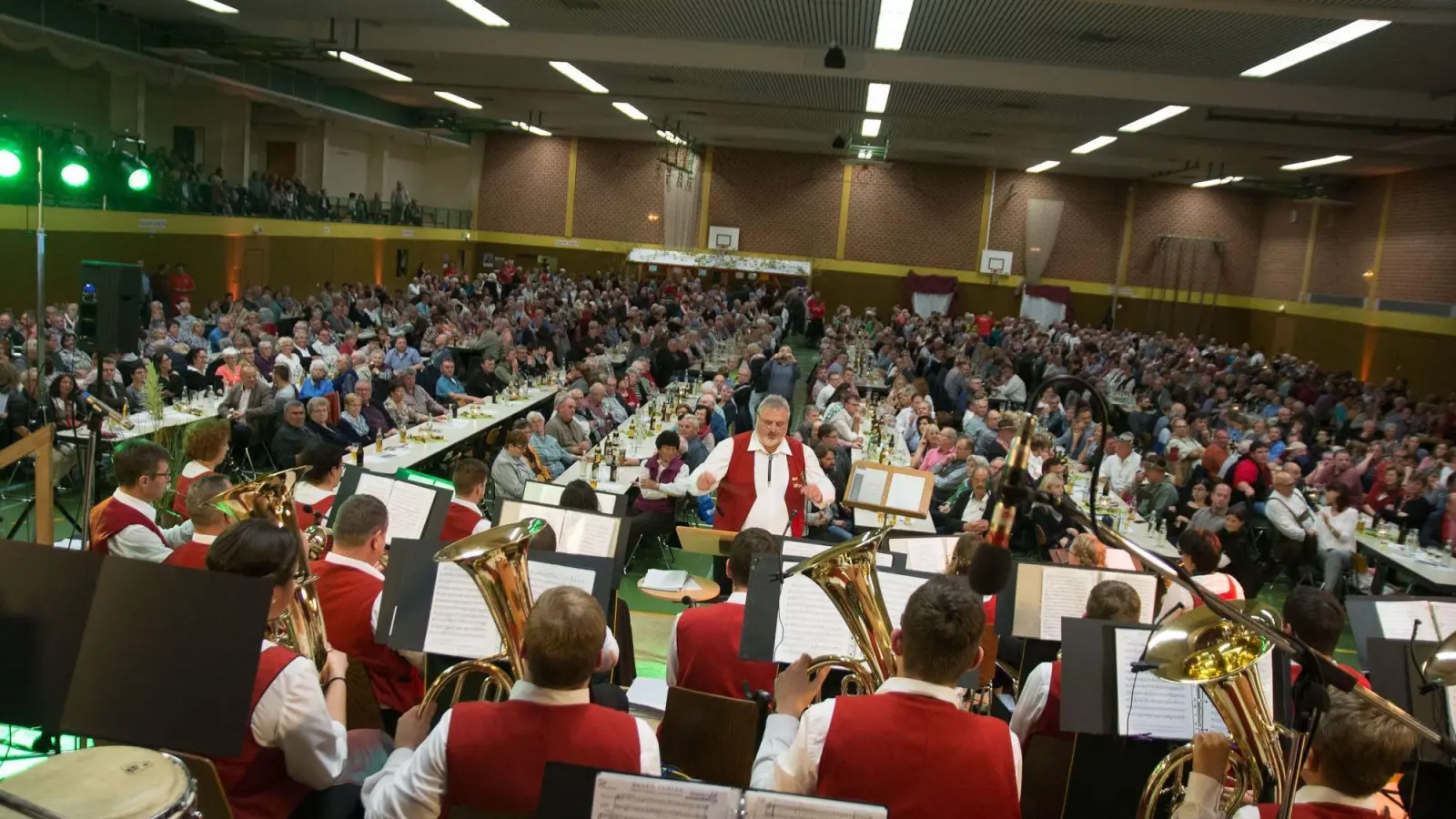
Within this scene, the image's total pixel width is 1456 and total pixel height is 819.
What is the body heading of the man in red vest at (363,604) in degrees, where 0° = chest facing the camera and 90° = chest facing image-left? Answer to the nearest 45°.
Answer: approximately 225°

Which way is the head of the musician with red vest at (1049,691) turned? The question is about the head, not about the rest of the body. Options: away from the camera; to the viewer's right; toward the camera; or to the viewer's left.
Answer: away from the camera

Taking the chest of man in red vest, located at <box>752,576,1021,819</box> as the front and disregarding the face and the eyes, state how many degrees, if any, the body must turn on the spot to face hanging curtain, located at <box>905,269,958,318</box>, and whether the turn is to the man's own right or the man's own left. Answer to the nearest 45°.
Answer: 0° — they already face it

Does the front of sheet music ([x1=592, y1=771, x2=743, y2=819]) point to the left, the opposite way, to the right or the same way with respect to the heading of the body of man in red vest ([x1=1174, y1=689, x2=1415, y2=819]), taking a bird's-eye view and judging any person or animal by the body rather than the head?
the opposite way

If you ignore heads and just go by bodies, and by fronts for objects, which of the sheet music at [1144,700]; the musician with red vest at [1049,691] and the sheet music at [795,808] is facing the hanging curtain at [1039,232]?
the musician with red vest

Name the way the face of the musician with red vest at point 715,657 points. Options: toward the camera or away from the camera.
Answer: away from the camera

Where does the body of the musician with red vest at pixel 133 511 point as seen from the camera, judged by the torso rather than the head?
to the viewer's right

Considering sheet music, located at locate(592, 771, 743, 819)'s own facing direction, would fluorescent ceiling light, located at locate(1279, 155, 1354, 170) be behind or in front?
behind

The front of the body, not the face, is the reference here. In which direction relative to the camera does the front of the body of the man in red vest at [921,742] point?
away from the camera

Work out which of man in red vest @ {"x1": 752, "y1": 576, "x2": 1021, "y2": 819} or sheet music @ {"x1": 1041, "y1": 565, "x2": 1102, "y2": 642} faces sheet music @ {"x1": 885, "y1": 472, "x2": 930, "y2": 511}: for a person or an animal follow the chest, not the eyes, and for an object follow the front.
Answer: the man in red vest

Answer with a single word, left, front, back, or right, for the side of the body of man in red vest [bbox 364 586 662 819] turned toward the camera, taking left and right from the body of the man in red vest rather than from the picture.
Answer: back

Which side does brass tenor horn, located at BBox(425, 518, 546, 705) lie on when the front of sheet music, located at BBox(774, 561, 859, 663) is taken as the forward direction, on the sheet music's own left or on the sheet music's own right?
on the sheet music's own right

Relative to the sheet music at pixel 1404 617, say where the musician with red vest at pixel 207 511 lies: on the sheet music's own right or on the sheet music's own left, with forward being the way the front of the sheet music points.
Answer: on the sheet music's own right

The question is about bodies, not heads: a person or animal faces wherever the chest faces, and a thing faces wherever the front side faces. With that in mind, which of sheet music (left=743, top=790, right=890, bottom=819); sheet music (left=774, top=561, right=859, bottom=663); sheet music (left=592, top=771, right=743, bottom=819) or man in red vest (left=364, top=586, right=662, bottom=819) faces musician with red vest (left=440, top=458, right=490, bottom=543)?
the man in red vest
